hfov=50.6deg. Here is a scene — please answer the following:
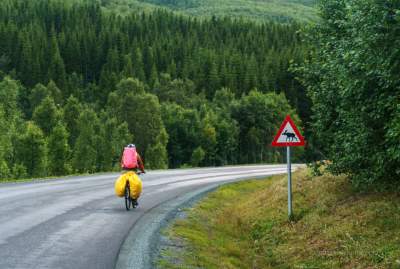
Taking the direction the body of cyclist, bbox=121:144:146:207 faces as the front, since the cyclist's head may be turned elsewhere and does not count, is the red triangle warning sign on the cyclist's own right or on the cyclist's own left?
on the cyclist's own right

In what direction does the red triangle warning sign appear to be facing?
toward the camera

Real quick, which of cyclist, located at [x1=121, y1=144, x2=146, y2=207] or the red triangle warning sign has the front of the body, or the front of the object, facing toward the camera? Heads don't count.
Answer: the red triangle warning sign

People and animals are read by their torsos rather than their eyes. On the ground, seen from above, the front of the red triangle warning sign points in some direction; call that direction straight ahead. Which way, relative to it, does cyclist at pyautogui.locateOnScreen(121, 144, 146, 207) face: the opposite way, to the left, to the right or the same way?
the opposite way

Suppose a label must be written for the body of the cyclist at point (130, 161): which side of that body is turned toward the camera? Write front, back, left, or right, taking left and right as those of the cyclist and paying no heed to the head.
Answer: back

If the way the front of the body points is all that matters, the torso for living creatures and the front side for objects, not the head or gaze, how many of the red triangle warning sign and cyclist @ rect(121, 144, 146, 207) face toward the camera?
1

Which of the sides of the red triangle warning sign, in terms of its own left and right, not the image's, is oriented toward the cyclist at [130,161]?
right
